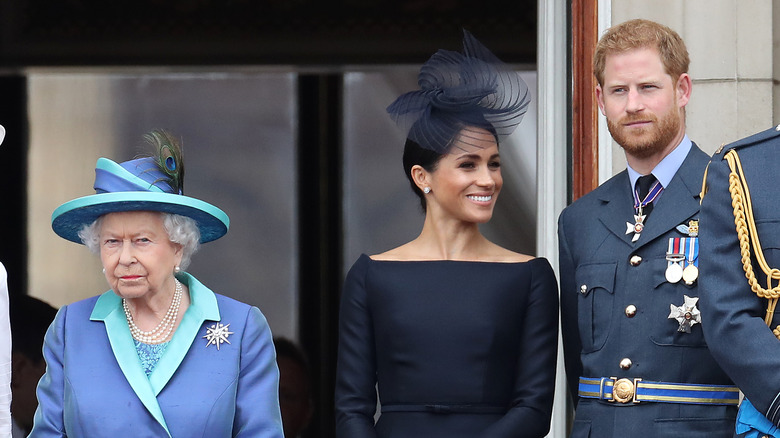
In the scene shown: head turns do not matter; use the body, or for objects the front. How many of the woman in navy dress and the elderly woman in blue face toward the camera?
2

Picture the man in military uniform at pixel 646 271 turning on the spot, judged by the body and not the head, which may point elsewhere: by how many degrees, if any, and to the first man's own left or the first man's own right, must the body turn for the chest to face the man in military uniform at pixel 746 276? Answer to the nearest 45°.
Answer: approximately 90° to the first man's own left

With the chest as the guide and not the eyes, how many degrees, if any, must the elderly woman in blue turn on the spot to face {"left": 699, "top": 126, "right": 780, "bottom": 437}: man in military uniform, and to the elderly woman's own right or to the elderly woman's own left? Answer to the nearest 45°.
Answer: approximately 45° to the elderly woman's own left

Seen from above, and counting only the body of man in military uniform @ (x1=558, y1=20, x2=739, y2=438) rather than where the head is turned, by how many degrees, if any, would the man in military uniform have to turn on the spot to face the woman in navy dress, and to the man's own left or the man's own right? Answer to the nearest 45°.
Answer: approximately 45° to the man's own right

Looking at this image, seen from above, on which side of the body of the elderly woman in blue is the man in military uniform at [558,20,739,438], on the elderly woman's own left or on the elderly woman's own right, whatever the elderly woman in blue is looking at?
on the elderly woman's own left

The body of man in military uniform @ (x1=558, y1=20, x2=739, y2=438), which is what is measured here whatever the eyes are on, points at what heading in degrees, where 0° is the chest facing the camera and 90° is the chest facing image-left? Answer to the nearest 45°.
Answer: approximately 45°

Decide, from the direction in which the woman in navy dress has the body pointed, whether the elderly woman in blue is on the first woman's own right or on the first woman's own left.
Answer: on the first woman's own right

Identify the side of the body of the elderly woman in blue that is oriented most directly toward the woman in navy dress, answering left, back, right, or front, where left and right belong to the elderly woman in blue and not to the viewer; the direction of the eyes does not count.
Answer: left
